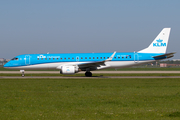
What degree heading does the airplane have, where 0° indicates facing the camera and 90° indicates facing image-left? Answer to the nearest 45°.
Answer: approximately 90°
